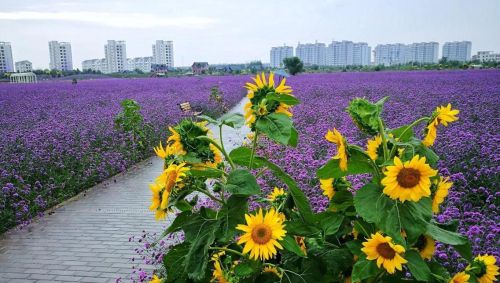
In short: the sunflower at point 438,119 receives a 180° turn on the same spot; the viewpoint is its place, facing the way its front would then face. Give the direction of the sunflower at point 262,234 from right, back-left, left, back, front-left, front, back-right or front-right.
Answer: front-left

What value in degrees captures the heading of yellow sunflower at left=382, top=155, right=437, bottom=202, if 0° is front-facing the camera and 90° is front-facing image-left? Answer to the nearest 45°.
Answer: approximately 0°

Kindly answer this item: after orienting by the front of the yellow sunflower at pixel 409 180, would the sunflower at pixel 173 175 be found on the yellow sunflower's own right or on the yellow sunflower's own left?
on the yellow sunflower's own right

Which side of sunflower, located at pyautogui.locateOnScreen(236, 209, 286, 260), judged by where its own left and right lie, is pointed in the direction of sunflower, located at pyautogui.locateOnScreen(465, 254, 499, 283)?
left

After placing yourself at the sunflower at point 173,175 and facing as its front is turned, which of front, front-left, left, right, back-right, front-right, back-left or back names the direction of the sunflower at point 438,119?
back-left

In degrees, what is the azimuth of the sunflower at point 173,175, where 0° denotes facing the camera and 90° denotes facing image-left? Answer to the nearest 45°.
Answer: approximately 45°
